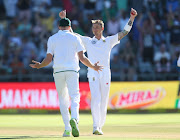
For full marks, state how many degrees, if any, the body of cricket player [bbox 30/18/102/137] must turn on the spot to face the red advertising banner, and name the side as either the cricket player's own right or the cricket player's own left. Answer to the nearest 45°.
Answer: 0° — they already face it

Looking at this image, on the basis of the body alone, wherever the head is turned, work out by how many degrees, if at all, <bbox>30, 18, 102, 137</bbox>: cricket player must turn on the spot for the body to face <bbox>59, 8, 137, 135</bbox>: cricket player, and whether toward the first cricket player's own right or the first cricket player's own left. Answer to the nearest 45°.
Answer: approximately 45° to the first cricket player's own right

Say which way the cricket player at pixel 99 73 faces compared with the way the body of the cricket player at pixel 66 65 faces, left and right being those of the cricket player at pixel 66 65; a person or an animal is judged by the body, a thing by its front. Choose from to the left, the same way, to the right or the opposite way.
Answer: the opposite way

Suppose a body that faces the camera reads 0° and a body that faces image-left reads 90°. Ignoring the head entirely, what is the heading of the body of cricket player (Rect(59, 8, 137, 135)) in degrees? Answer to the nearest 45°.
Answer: approximately 0°

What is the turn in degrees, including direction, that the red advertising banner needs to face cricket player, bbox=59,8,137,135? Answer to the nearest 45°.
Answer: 0° — it already faces them

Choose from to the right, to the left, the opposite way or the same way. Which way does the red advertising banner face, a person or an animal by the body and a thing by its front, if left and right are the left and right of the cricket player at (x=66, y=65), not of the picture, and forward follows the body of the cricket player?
the opposite way

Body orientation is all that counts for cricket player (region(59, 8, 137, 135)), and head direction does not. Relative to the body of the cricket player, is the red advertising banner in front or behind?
behind

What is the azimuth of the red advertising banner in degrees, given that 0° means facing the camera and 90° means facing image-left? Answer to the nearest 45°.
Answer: approximately 0°

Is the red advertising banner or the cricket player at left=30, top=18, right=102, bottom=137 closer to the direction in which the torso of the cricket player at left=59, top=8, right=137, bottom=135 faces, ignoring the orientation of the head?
the cricket player

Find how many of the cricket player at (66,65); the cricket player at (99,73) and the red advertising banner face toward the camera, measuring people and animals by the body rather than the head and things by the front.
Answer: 2

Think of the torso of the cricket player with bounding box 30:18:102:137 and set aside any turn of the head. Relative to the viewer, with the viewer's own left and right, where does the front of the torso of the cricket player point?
facing away from the viewer
